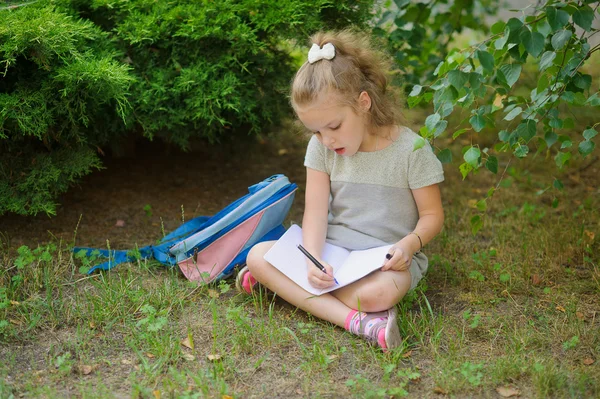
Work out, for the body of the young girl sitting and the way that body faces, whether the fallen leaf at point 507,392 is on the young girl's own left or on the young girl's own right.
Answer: on the young girl's own left

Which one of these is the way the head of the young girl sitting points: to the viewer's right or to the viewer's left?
to the viewer's left

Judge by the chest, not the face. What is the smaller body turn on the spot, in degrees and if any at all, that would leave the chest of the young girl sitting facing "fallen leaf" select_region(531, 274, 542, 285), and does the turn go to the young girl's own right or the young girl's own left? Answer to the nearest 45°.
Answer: approximately 135° to the young girl's own left

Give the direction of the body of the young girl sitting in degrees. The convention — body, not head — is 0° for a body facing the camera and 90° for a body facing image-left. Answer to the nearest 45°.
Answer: approximately 45°

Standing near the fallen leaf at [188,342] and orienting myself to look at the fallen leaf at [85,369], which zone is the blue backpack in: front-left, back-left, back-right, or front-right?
back-right
